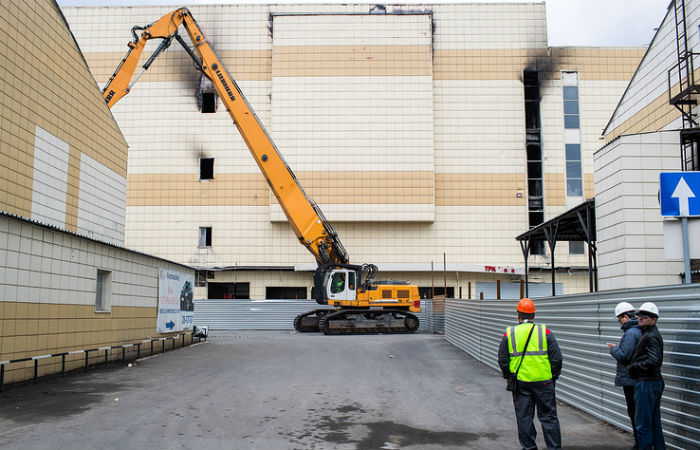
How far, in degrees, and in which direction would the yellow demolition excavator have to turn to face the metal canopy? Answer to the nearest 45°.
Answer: approximately 135° to its left

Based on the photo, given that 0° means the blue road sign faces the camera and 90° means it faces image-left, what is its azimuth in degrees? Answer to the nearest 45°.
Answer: approximately 0°

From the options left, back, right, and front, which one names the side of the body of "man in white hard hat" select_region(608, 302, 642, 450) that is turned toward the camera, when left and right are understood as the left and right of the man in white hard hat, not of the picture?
left

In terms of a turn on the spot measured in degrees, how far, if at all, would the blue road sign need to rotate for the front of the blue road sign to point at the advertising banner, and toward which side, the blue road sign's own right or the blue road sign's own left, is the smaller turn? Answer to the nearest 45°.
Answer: approximately 135° to the blue road sign's own right

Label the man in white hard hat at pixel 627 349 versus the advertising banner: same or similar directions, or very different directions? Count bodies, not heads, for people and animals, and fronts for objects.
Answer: very different directions

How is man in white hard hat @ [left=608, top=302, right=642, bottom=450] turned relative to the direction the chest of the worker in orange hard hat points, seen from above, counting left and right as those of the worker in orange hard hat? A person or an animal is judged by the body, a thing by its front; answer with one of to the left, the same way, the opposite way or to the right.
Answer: to the left

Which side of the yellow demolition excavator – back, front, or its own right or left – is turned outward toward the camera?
left

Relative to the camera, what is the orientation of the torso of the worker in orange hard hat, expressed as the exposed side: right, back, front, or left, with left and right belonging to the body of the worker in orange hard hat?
back

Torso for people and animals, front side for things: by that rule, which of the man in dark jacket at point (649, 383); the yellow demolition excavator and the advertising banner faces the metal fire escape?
the advertising banner

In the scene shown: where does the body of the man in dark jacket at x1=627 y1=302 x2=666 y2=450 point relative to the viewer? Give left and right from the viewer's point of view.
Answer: facing to the left of the viewer
